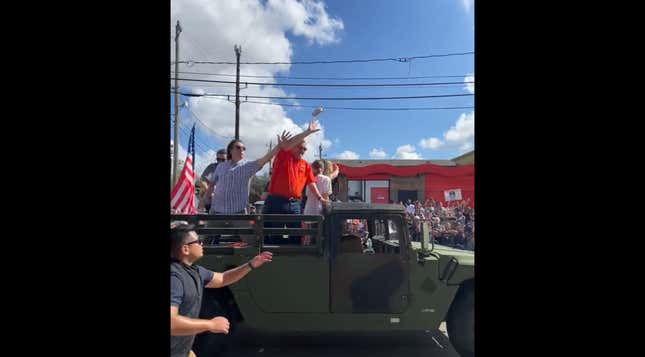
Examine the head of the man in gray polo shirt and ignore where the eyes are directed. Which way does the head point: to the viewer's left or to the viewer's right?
to the viewer's right

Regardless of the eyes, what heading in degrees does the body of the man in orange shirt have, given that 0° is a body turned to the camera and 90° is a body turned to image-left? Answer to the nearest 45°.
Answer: approximately 315°

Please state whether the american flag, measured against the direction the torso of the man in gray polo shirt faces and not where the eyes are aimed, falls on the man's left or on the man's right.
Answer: on the man's left

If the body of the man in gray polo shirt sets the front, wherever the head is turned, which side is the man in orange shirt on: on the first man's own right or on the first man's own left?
on the first man's own left

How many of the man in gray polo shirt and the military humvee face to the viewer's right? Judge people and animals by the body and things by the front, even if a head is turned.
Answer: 2

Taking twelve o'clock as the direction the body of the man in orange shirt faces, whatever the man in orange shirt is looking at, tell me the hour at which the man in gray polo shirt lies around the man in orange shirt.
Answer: The man in gray polo shirt is roughly at 2 o'clock from the man in orange shirt.

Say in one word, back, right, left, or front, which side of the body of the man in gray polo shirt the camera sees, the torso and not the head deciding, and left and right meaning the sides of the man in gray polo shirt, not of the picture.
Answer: right

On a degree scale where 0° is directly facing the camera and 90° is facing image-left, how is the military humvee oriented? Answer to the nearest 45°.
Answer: approximately 270°
